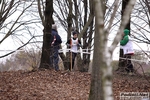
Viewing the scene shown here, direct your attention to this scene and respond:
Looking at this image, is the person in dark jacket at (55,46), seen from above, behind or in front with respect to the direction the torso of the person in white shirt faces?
in front

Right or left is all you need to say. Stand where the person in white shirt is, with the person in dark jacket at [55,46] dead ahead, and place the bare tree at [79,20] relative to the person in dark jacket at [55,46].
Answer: right
